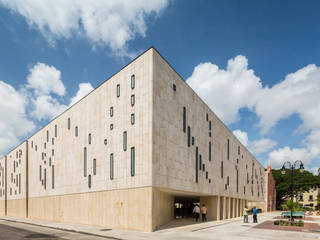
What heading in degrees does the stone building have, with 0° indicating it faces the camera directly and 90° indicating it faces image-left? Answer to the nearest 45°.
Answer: approximately 315°
